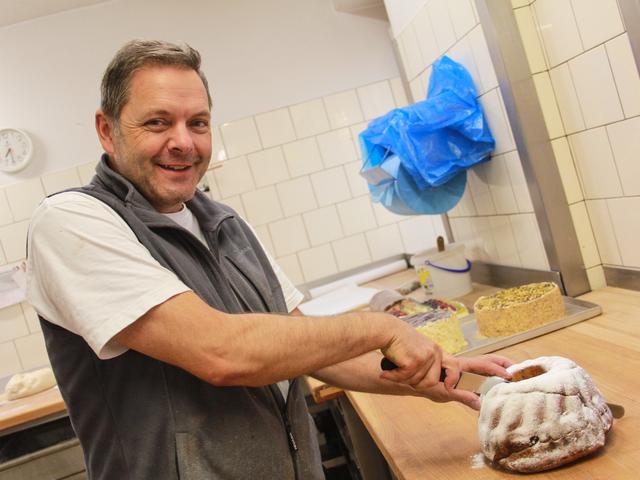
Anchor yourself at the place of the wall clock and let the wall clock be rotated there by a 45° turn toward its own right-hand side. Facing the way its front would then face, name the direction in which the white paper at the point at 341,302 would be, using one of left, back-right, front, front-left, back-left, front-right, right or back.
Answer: left

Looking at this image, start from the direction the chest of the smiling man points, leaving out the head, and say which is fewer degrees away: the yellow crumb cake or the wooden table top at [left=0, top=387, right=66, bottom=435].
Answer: the yellow crumb cake

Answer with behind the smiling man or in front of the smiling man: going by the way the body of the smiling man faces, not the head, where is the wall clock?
behind

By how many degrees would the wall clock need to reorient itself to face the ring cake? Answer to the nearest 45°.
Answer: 0° — it already faces it

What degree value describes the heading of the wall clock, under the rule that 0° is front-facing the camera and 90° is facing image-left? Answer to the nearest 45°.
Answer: approximately 0°

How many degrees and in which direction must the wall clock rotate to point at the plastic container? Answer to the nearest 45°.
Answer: approximately 45° to its left

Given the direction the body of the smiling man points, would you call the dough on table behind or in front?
behind

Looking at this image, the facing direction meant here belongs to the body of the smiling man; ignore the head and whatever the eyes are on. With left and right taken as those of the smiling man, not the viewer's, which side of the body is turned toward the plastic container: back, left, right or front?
left

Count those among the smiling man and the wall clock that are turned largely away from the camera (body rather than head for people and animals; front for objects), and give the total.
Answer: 0

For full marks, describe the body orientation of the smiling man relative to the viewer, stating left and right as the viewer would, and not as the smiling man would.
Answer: facing the viewer and to the right of the viewer

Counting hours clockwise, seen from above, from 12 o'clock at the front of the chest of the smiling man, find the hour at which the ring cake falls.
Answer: The ring cake is roughly at 11 o'clock from the smiling man.

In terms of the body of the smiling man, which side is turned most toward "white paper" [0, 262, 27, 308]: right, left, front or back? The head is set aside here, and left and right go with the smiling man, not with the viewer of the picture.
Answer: back
